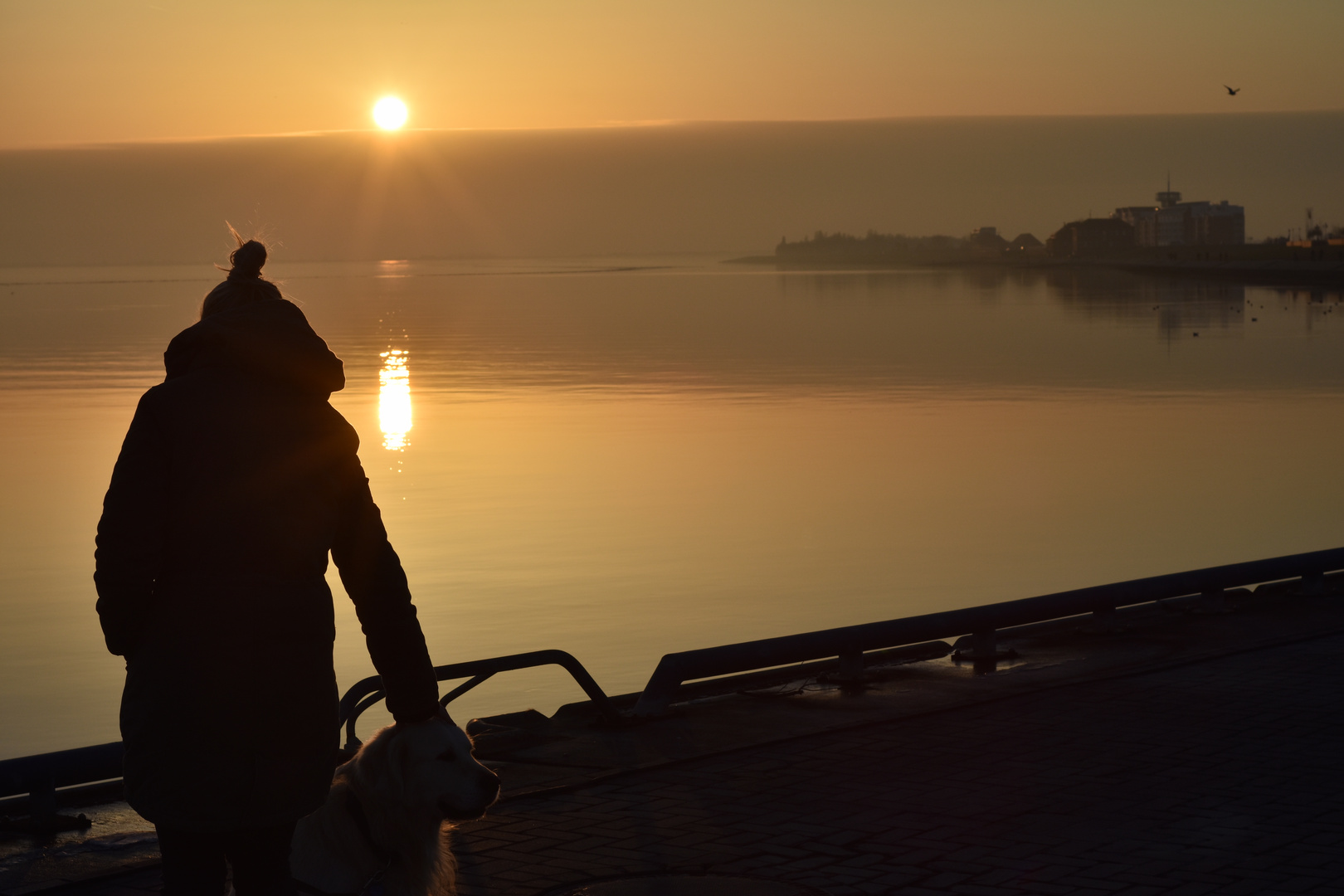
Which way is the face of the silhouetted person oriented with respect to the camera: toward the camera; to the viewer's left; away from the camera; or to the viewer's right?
away from the camera

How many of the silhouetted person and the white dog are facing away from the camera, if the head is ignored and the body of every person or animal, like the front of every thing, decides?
1

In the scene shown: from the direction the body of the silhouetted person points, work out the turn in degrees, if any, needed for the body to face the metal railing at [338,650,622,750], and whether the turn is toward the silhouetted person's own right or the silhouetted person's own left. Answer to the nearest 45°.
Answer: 0° — they already face it

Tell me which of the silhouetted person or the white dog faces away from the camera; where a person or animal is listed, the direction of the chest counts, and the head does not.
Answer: the silhouetted person

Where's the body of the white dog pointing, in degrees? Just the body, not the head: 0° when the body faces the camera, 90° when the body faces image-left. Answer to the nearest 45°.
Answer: approximately 270°

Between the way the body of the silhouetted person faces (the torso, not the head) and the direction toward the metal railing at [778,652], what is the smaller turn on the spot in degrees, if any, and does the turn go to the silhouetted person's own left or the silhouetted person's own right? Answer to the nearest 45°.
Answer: approximately 45° to the silhouetted person's own right

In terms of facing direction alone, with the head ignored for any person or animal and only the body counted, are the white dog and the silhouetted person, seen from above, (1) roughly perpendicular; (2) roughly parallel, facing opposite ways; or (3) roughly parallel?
roughly perpendicular

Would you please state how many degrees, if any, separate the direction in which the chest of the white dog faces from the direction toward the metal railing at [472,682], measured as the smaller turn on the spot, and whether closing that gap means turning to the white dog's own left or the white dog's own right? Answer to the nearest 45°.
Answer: approximately 90° to the white dog's own left

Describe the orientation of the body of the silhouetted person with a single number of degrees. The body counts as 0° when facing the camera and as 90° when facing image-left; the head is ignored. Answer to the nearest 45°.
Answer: approximately 180°
